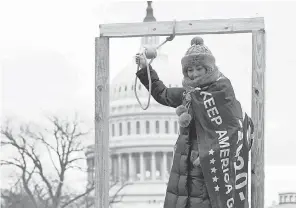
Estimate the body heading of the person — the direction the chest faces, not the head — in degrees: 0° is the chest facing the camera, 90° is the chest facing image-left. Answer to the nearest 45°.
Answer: approximately 45°
